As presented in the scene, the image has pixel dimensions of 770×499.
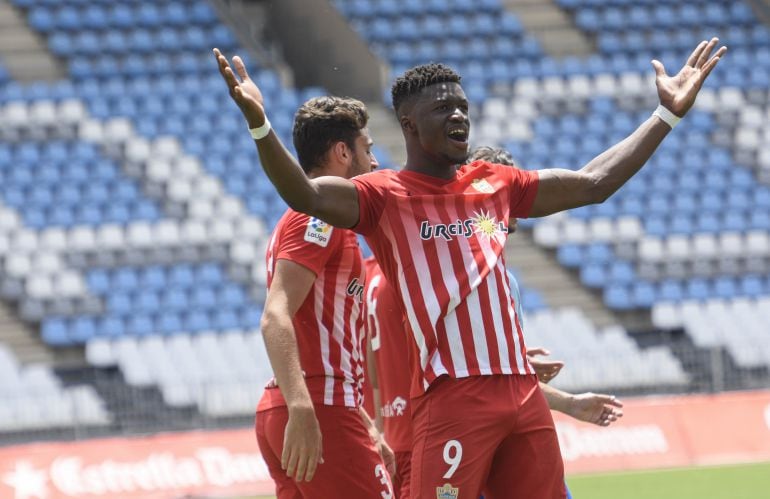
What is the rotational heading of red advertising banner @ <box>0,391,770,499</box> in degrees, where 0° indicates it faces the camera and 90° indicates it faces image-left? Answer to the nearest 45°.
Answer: approximately 0°

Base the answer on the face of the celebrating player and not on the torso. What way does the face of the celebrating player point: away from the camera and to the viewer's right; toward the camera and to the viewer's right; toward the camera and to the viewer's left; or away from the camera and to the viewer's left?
toward the camera and to the viewer's right

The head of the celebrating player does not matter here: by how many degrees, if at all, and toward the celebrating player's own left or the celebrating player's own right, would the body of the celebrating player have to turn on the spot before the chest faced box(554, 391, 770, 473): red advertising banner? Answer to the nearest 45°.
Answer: approximately 135° to the celebrating player's own left

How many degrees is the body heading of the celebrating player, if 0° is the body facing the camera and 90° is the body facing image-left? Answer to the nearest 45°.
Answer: approximately 315°

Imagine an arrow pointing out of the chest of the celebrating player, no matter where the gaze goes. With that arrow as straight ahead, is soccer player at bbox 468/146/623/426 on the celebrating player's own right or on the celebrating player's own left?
on the celebrating player's own left

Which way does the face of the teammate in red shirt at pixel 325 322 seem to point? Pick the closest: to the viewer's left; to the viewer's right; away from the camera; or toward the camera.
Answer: to the viewer's right

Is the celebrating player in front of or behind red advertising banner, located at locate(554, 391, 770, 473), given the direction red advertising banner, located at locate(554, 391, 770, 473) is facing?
in front

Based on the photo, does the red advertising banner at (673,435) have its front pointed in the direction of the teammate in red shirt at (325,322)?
yes
